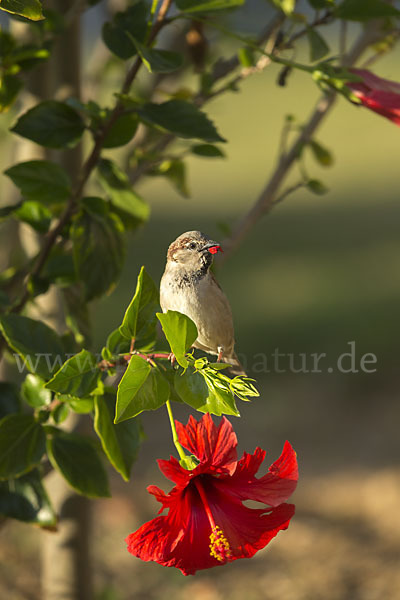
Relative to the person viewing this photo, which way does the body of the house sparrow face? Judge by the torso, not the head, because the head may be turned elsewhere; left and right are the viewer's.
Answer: facing the viewer and to the left of the viewer
